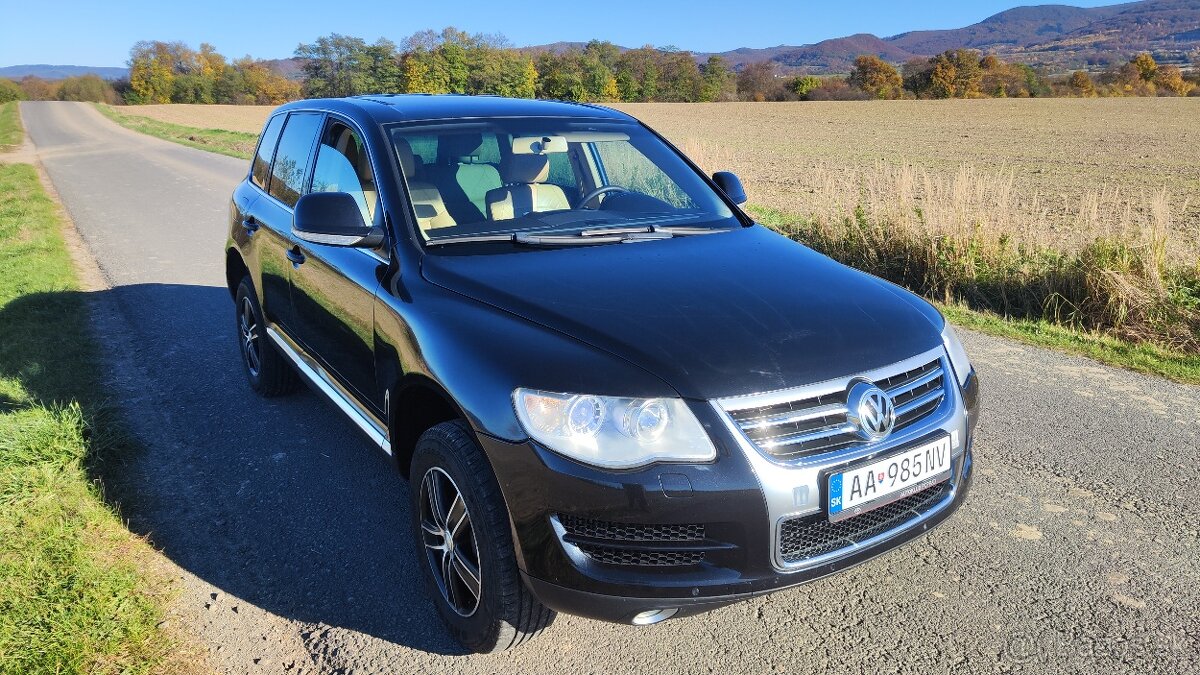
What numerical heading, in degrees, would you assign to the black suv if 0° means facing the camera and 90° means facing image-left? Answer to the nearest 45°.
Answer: approximately 315°
